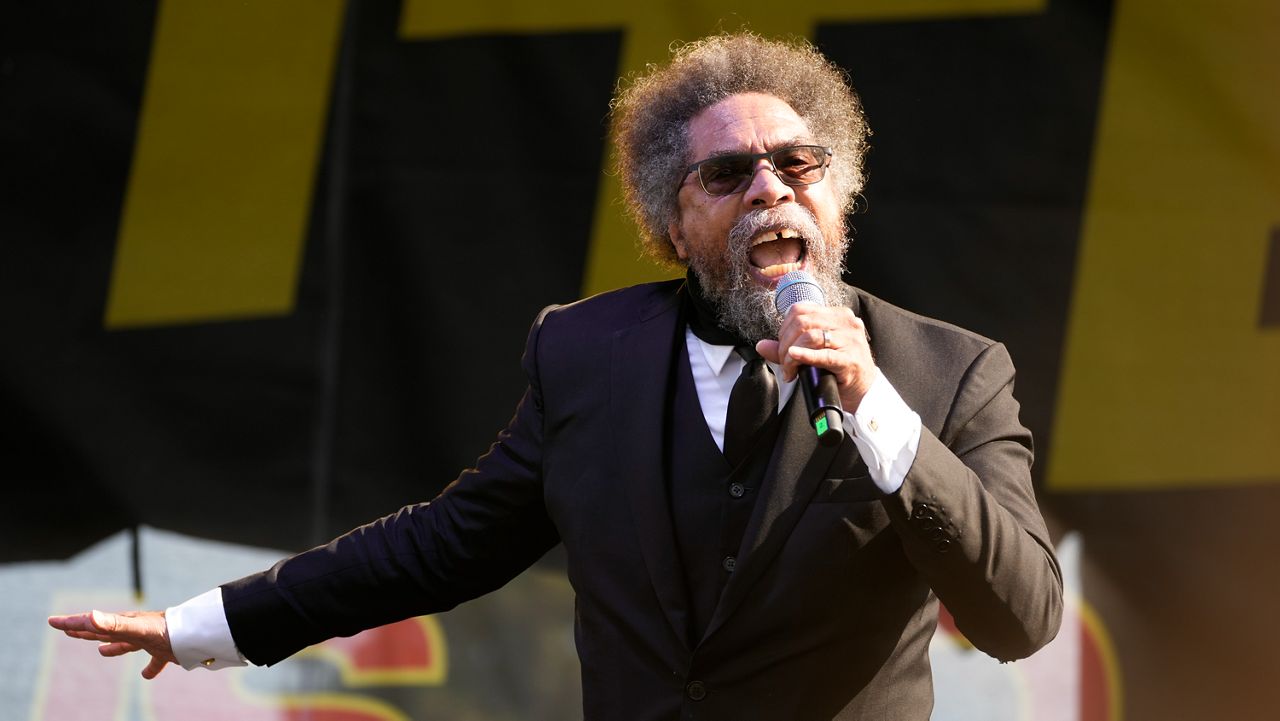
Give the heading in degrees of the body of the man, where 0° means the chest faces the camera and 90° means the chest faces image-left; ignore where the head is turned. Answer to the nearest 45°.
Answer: approximately 0°
